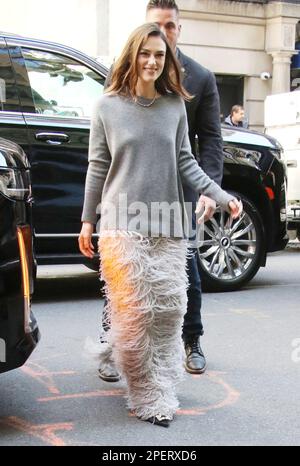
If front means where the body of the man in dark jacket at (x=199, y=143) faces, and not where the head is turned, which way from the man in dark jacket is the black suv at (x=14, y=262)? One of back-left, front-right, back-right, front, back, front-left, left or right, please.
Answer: front-right

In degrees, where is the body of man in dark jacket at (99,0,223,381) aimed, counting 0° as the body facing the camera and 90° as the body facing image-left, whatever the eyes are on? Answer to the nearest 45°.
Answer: approximately 0°

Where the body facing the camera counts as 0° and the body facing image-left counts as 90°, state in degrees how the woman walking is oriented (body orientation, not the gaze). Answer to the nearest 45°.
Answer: approximately 0°

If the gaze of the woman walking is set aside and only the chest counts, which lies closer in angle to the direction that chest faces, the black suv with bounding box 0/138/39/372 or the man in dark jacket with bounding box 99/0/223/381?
the black suv

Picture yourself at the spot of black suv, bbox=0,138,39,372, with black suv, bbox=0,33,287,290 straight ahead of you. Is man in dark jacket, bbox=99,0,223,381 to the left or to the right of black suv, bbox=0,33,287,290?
right

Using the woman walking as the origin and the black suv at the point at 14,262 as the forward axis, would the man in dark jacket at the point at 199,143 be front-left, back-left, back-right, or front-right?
back-right

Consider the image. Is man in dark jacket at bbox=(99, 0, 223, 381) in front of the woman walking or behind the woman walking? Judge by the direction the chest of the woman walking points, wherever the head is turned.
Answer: behind

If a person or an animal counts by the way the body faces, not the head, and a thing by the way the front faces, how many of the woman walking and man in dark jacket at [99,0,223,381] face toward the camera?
2

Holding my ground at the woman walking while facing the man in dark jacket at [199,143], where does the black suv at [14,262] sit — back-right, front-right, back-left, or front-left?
back-left

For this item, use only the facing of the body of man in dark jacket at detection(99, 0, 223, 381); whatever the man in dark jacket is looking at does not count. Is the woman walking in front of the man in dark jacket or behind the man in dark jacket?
in front
